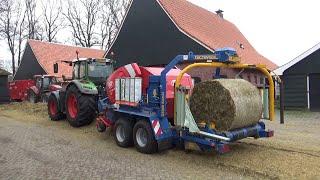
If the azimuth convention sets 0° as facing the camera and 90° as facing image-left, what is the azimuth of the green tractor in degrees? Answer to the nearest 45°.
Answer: approximately 135°

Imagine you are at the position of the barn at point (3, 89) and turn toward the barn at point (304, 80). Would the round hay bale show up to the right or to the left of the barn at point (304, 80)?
right

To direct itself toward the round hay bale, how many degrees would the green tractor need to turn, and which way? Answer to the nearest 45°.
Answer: approximately 180°

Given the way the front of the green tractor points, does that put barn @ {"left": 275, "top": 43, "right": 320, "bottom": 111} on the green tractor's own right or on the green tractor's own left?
on the green tractor's own right

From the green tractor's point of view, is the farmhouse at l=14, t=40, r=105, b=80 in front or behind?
in front
